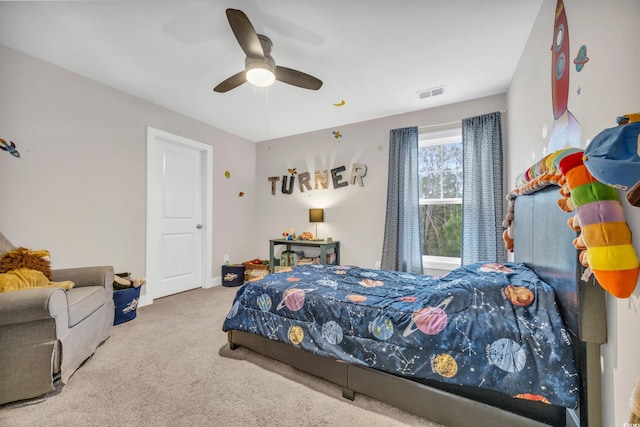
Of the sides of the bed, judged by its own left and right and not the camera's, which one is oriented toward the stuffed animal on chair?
front

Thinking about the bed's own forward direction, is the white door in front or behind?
in front

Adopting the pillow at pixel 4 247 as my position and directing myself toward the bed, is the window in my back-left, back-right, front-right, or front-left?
front-left

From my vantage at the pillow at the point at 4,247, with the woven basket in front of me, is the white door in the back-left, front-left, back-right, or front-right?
front-left

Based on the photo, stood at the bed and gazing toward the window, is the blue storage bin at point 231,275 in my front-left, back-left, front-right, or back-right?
front-left

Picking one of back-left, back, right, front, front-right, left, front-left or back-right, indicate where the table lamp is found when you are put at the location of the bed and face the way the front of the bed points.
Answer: front-right

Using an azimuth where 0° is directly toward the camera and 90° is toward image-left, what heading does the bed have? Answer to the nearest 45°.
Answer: approximately 90°

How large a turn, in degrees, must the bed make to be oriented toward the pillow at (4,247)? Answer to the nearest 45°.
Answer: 0° — it already faces it

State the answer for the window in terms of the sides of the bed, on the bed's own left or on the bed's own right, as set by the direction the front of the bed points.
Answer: on the bed's own right

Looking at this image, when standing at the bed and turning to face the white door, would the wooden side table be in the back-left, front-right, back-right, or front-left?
front-right

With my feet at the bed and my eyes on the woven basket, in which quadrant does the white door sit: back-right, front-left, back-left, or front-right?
front-left

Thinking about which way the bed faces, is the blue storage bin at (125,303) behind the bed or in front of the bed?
in front
